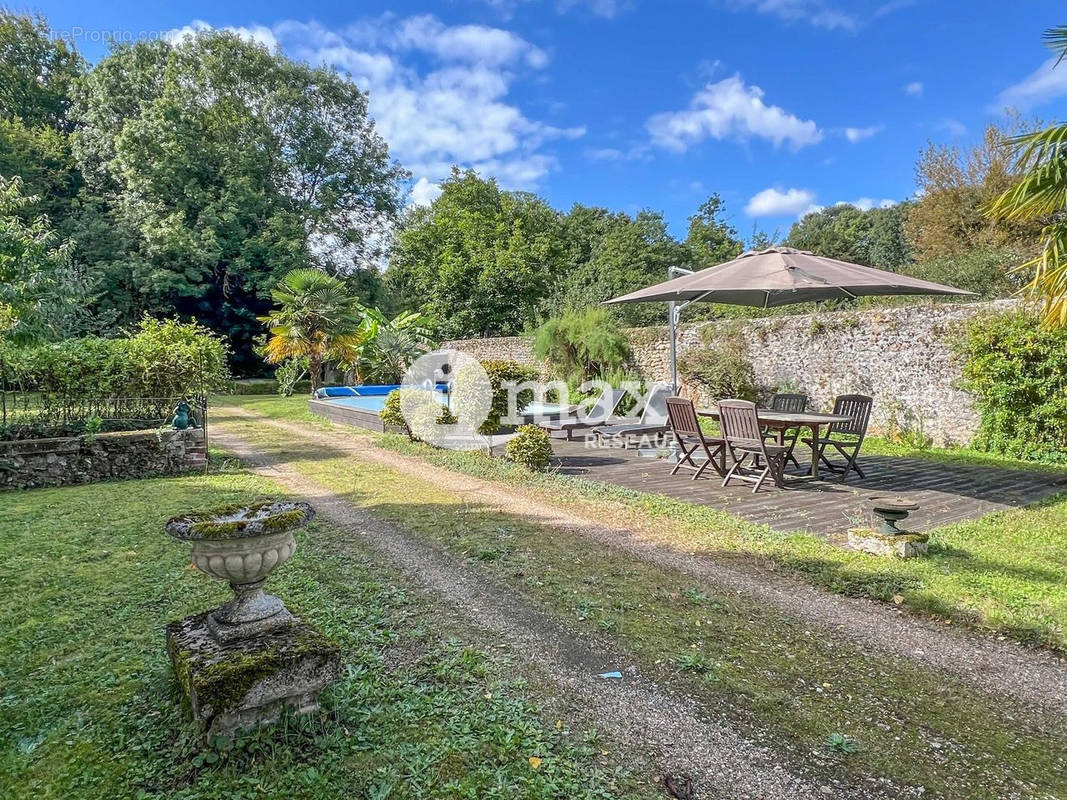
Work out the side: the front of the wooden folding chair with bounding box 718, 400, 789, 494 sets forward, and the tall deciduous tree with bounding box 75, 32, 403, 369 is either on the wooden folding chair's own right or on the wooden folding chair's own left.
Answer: on the wooden folding chair's own left

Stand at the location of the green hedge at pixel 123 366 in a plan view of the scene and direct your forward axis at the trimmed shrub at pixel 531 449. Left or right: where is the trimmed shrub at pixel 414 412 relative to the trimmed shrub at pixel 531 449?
left

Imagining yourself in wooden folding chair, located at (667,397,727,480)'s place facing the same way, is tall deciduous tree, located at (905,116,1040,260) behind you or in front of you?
in front

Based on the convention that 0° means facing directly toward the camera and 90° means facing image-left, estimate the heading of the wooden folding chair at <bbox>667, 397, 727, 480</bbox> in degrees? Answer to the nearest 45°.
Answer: approximately 225°

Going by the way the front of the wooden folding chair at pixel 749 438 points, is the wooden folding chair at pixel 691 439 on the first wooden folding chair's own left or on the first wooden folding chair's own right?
on the first wooden folding chair's own left

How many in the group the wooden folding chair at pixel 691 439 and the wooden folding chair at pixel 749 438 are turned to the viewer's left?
0

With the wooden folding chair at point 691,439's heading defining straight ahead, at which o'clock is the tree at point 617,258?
The tree is roughly at 10 o'clock from the wooden folding chair.

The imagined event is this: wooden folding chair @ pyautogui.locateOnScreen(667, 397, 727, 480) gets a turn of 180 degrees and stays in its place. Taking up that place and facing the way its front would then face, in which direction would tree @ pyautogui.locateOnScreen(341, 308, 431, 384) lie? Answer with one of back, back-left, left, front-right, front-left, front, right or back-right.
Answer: right

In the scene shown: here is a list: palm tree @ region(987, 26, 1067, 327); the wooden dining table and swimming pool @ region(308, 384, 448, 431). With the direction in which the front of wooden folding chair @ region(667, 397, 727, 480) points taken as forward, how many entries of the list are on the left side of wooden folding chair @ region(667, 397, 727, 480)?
1

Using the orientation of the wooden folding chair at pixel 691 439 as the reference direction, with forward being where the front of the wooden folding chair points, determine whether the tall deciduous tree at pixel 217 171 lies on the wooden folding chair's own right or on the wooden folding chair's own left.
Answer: on the wooden folding chair's own left

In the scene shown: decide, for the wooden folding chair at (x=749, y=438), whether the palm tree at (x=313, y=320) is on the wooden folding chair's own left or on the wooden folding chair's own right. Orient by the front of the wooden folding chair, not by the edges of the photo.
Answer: on the wooden folding chair's own left

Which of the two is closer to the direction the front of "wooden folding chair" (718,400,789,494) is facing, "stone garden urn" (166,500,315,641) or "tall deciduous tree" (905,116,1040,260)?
the tall deciduous tree

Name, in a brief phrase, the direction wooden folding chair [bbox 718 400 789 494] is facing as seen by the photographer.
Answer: facing away from the viewer and to the right of the viewer

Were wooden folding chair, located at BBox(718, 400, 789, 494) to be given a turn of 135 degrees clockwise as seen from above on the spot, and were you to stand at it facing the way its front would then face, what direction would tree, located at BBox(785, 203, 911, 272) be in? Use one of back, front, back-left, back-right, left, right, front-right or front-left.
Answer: back
